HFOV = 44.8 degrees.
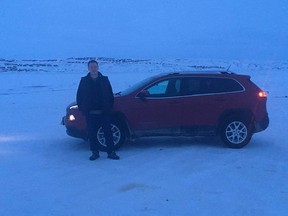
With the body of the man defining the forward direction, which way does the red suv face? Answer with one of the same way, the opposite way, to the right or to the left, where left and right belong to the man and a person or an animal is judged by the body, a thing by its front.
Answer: to the right

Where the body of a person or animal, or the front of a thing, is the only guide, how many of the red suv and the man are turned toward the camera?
1

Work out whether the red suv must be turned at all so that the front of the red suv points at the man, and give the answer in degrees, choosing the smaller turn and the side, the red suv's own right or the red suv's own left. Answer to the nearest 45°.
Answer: approximately 45° to the red suv's own left

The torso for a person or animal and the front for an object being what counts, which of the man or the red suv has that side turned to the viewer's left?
the red suv

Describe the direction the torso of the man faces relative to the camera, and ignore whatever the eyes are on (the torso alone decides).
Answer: toward the camera

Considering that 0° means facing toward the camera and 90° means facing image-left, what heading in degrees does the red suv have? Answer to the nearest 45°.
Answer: approximately 90°
